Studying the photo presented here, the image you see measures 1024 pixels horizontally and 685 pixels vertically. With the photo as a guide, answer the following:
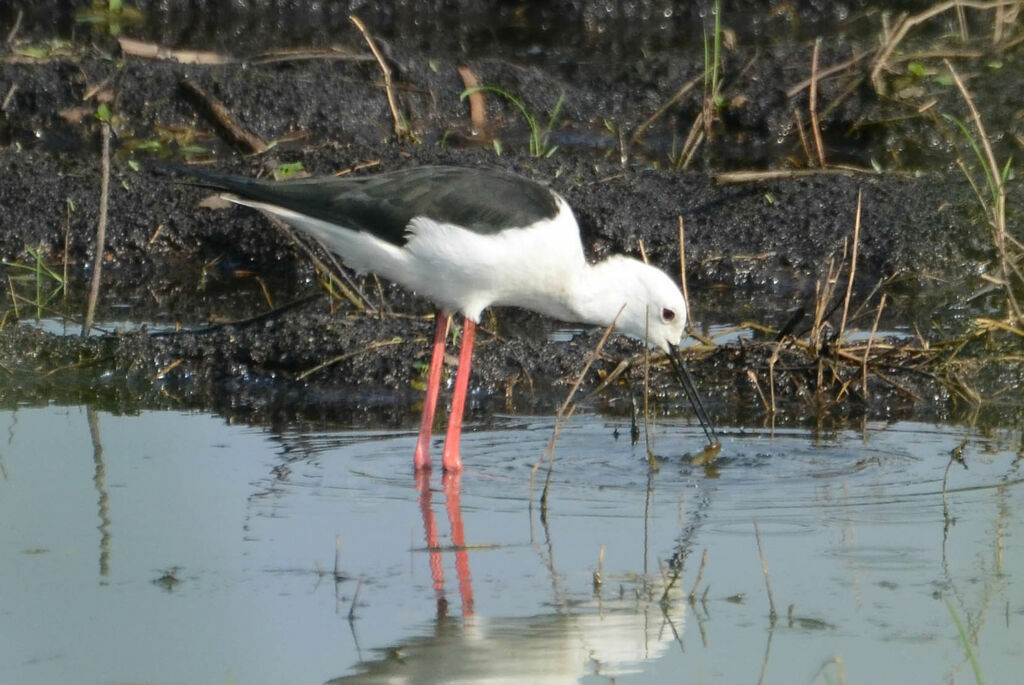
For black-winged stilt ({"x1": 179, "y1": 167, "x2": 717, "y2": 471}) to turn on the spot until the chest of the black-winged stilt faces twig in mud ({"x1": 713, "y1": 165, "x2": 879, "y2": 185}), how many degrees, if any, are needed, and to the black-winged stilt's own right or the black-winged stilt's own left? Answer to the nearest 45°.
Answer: approximately 45° to the black-winged stilt's own left

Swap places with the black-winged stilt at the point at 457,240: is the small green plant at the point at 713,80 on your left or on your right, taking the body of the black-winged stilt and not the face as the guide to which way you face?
on your left

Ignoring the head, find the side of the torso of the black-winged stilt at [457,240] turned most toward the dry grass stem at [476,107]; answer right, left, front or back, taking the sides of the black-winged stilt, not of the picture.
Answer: left

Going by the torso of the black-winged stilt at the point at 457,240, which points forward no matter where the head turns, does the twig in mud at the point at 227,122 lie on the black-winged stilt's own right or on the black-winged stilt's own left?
on the black-winged stilt's own left

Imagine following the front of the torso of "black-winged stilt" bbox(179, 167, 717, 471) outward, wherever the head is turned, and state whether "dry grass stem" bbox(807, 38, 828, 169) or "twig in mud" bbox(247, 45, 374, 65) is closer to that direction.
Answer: the dry grass stem

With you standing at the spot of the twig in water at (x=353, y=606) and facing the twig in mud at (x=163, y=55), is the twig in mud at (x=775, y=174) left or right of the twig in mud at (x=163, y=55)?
right

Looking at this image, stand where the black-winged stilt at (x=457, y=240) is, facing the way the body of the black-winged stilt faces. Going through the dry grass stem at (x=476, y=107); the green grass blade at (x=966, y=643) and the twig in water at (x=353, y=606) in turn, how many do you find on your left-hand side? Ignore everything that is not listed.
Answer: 1

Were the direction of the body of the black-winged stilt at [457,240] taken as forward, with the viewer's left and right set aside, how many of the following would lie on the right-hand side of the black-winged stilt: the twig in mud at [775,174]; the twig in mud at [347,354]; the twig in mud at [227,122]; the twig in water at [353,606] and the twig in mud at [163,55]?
1

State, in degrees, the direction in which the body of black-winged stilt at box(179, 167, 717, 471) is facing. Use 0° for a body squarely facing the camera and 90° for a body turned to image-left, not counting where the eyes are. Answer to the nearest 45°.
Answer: approximately 270°

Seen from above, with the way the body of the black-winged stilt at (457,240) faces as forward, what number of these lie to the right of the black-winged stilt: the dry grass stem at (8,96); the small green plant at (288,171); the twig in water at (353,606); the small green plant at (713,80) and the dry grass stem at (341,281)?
1

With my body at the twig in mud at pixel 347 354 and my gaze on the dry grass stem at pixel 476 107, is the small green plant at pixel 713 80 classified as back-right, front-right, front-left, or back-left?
front-right
